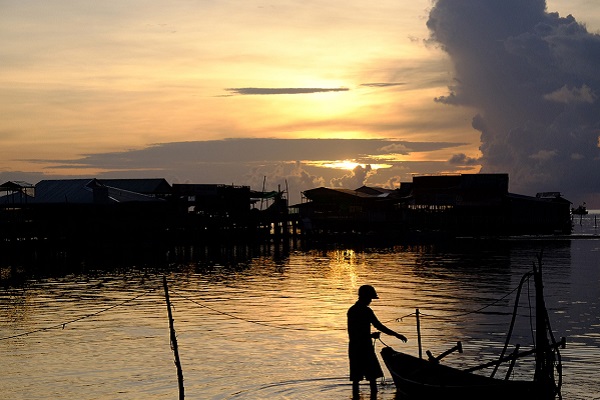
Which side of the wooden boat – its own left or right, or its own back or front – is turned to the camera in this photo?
left

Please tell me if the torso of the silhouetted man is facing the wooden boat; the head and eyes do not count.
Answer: yes

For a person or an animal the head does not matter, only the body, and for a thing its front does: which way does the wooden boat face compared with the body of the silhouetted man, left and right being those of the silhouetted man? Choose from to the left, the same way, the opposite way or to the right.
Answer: the opposite way

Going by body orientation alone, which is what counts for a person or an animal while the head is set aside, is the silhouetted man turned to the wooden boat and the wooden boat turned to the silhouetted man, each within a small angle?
yes

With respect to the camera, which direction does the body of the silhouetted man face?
to the viewer's right

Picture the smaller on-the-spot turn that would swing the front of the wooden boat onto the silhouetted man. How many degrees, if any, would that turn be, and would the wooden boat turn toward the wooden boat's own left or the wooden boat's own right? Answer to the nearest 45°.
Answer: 0° — it already faces them

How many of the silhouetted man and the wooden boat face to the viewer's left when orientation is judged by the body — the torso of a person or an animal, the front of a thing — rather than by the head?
1
